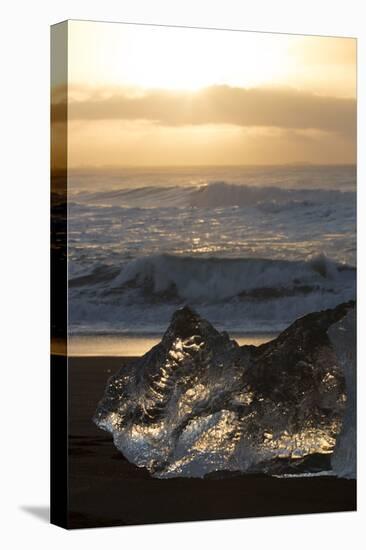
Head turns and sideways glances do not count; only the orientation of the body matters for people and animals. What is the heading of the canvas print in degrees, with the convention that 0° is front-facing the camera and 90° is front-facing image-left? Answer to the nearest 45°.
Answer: approximately 315°
